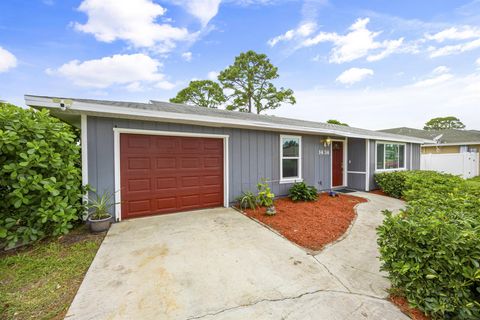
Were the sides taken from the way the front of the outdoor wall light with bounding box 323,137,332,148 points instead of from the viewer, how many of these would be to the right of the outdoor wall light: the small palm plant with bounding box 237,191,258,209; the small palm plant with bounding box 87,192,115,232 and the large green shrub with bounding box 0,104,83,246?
3

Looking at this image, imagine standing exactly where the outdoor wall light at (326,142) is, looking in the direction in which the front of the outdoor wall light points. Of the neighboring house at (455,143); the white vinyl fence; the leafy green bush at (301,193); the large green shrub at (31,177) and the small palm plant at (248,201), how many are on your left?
2

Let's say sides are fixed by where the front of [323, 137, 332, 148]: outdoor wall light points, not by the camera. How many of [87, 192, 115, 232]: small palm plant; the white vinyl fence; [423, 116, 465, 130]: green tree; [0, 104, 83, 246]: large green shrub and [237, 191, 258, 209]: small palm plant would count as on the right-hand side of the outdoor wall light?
3

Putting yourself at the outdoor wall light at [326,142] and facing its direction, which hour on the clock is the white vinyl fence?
The white vinyl fence is roughly at 9 o'clock from the outdoor wall light.

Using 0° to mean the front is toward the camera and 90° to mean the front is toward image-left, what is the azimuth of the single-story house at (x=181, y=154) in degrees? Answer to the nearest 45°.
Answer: approximately 315°

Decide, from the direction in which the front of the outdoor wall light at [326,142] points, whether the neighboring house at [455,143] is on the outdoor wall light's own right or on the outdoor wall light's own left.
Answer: on the outdoor wall light's own left

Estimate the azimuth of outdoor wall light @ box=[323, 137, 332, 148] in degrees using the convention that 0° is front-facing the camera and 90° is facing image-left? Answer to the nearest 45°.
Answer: approximately 315°

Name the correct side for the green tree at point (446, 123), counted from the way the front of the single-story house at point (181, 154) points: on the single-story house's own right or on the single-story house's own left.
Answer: on the single-story house's own left

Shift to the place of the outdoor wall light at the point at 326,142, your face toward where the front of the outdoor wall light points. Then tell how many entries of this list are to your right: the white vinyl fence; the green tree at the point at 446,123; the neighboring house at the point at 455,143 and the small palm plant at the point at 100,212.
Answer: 1

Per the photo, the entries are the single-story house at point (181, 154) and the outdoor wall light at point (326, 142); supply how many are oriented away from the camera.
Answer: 0

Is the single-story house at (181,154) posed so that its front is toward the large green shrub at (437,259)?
yes

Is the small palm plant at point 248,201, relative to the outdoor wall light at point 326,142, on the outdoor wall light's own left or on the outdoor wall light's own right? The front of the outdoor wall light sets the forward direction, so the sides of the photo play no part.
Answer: on the outdoor wall light's own right
